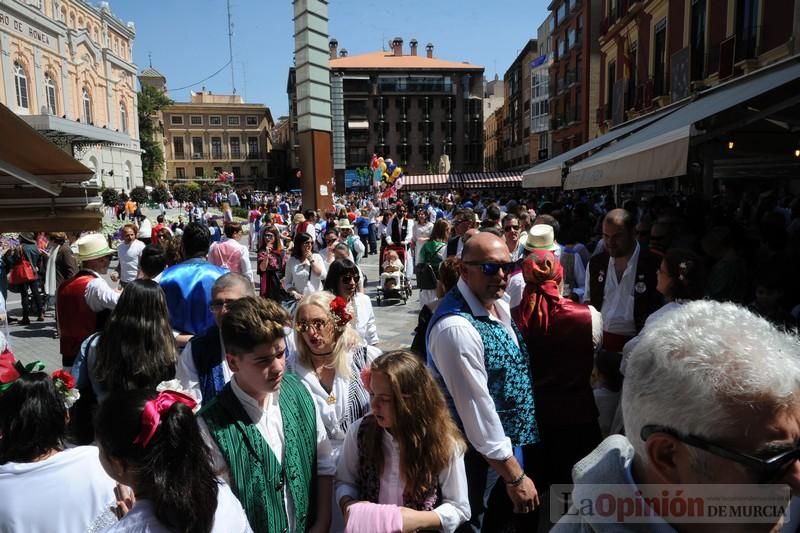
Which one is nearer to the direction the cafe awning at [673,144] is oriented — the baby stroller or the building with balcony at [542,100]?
the baby stroller

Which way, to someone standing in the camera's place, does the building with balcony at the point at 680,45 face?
facing the viewer and to the left of the viewer

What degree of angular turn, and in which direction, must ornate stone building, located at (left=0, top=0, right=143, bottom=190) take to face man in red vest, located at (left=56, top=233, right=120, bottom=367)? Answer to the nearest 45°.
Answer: approximately 45° to its right

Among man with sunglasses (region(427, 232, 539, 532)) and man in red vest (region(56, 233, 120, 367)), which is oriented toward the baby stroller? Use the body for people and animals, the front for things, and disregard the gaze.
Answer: the man in red vest

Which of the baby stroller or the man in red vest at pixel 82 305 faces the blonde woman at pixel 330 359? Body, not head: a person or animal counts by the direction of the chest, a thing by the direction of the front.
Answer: the baby stroller

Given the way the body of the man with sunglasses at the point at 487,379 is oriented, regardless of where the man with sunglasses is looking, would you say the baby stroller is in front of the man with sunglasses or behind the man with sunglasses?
behind

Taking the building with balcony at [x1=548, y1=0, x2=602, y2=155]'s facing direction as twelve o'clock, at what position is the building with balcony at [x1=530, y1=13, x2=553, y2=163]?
the building with balcony at [x1=530, y1=13, x2=553, y2=163] is roughly at 4 o'clock from the building with balcony at [x1=548, y1=0, x2=602, y2=155].

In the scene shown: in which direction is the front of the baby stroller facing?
toward the camera

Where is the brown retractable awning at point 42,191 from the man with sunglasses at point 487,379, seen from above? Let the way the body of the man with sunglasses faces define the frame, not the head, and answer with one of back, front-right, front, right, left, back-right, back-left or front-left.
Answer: back-right

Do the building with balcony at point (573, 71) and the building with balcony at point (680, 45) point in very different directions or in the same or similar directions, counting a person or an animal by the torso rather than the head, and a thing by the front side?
same or similar directions

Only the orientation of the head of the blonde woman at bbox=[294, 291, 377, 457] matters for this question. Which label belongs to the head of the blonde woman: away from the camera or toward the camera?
toward the camera

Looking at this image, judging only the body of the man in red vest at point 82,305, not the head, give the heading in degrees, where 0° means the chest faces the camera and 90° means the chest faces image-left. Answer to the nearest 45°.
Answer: approximately 225°

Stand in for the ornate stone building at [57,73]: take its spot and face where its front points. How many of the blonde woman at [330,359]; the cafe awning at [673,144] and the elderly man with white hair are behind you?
0

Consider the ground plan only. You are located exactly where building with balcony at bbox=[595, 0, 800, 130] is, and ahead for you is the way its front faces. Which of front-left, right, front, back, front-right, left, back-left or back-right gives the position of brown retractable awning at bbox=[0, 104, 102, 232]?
front-left

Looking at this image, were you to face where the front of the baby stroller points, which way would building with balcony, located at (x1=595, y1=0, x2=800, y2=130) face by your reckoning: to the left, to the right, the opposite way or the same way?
to the right

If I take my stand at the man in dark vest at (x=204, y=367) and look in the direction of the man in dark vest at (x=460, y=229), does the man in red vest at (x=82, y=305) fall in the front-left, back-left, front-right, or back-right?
front-left

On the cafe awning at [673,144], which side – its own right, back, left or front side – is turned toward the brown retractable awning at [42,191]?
front
